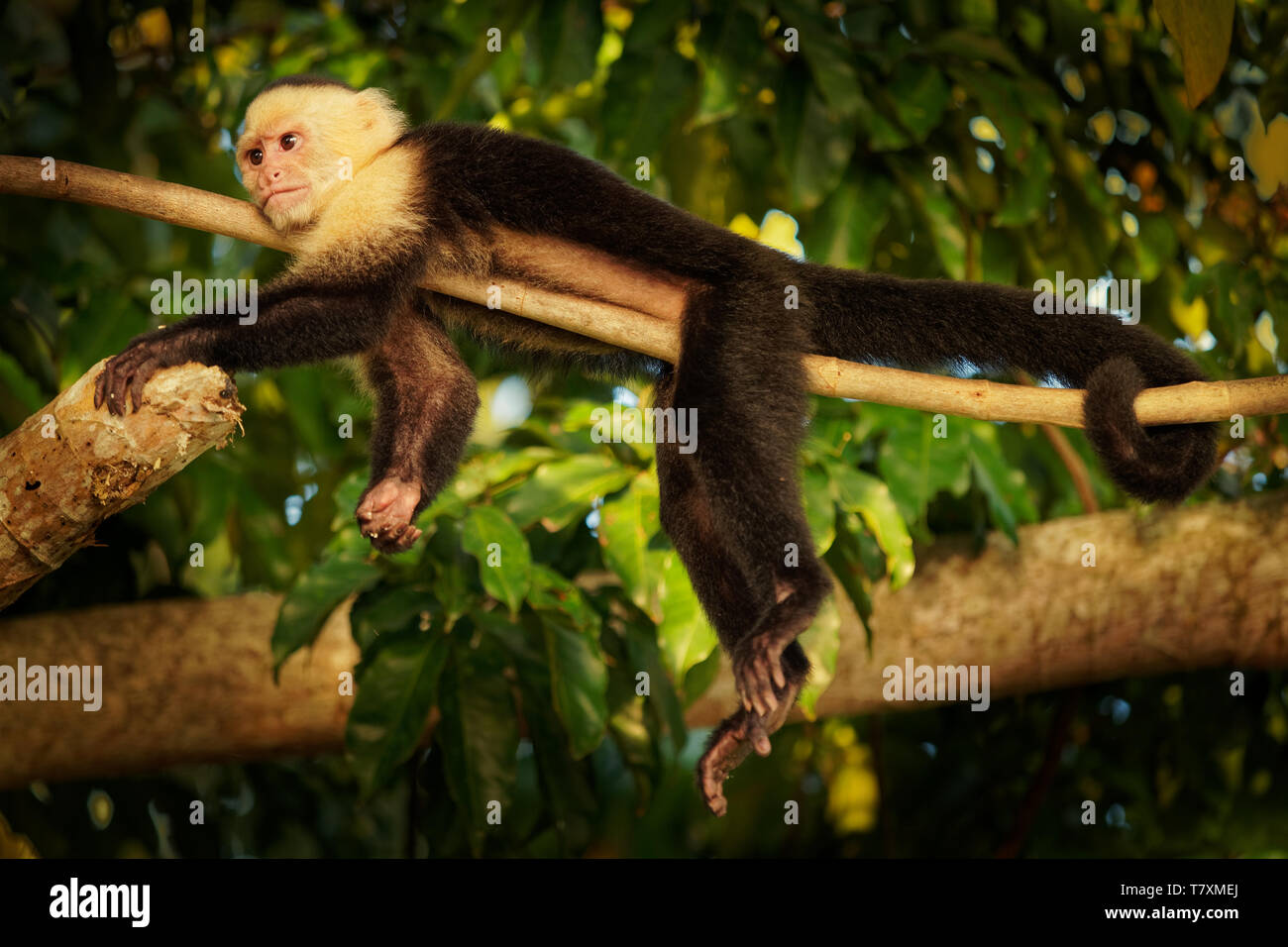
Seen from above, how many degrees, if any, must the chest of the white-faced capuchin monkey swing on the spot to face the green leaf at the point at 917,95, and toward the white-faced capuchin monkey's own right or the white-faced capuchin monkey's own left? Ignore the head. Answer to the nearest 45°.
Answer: approximately 135° to the white-faced capuchin monkey's own right

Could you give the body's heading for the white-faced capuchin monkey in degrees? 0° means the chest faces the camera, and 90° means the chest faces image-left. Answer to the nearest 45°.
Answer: approximately 90°

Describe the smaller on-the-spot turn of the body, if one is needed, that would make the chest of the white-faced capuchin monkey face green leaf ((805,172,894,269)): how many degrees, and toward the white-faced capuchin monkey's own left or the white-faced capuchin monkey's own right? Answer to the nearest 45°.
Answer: approximately 135° to the white-faced capuchin monkey's own right
